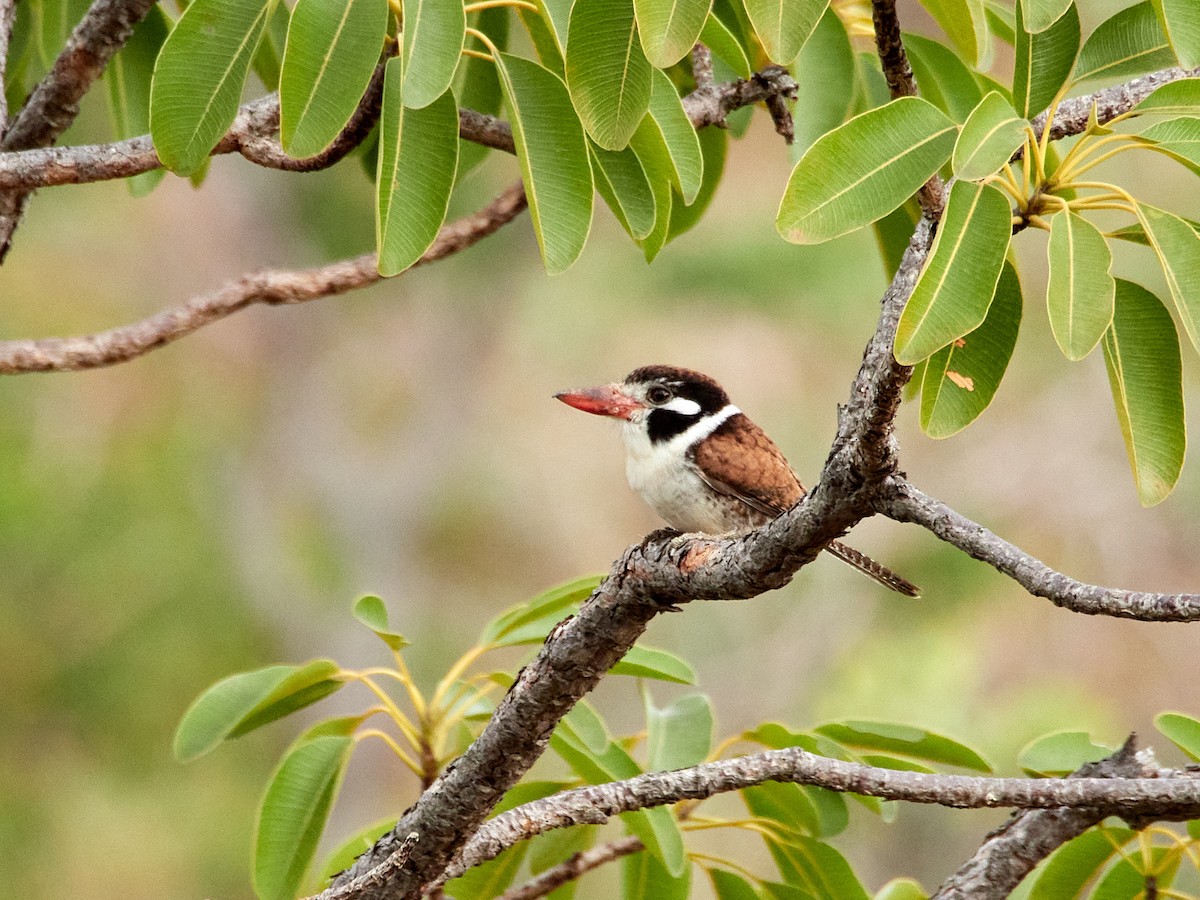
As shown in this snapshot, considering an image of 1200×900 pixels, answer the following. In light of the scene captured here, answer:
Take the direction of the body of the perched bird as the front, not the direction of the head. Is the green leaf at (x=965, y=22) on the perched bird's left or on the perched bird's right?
on the perched bird's left

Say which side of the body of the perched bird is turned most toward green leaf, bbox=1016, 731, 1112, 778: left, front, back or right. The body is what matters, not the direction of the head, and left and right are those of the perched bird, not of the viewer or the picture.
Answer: back

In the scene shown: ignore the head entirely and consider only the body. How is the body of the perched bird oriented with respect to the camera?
to the viewer's left

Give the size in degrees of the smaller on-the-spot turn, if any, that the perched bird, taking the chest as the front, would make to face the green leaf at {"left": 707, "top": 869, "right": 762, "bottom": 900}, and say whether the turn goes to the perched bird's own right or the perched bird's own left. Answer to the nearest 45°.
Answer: approximately 90° to the perched bird's own left
